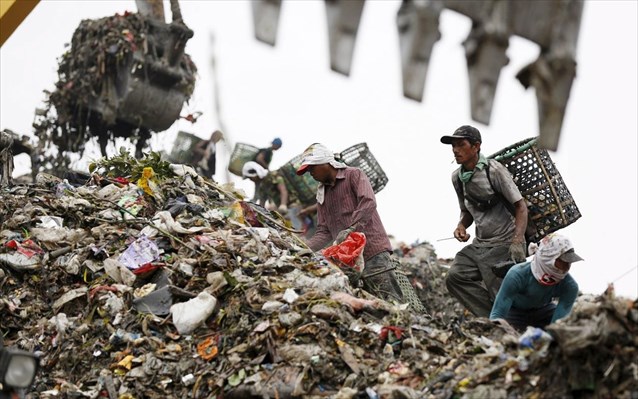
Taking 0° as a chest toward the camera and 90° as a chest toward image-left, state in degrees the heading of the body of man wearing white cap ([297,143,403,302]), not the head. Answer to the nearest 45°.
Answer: approximately 45°

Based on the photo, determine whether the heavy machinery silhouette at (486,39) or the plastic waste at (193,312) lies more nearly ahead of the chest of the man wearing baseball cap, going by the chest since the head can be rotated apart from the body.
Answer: the plastic waste

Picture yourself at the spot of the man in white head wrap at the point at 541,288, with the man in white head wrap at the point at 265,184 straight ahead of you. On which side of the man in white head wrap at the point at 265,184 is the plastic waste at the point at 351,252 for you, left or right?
left

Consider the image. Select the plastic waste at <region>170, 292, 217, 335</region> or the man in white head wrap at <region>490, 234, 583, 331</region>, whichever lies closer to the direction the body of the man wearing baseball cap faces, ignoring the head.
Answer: the plastic waste

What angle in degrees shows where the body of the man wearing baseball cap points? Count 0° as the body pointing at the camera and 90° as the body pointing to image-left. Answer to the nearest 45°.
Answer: approximately 45°
